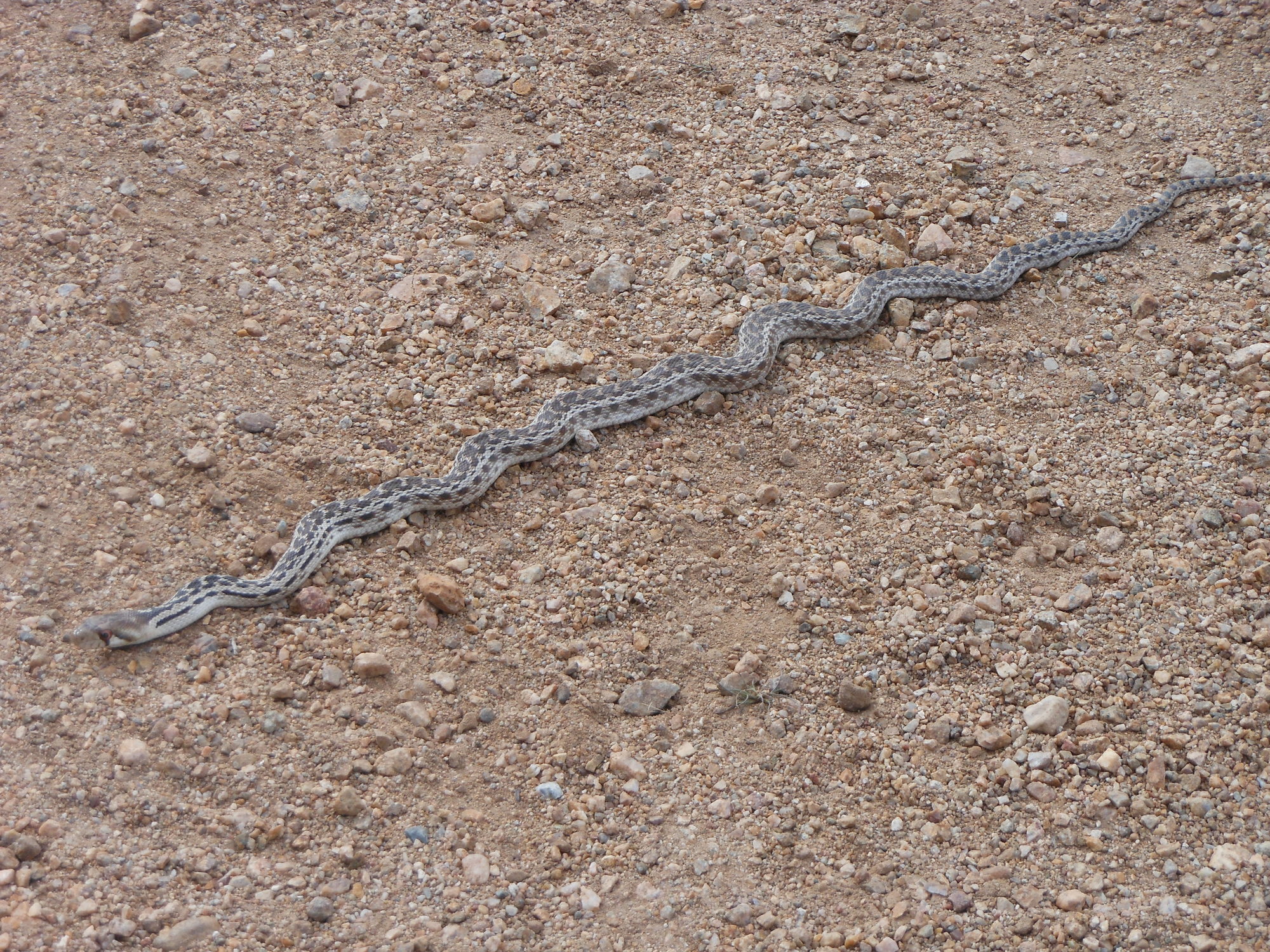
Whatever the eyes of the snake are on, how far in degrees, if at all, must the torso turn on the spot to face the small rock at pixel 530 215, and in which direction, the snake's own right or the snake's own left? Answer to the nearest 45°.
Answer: approximately 90° to the snake's own right

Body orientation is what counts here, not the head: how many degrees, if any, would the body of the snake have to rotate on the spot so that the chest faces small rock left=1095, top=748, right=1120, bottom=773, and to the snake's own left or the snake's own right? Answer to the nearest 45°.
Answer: approximately 90° to the snake's own left

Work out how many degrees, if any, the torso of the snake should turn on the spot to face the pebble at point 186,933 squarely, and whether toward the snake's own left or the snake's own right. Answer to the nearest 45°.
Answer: approximately 45° to the snake's own left

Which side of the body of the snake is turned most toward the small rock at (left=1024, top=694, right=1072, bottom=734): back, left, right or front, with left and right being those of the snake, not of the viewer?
left

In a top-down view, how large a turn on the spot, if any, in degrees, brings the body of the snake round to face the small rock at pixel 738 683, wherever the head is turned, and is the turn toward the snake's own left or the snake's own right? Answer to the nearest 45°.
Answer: approximately 90° to the snake's own left

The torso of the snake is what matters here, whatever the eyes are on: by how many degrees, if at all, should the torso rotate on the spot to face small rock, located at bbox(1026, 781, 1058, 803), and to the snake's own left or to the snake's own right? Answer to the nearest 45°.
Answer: approximately 90° to the snake's own left

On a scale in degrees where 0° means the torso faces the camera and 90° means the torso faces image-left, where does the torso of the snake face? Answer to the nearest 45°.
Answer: approximately 45°

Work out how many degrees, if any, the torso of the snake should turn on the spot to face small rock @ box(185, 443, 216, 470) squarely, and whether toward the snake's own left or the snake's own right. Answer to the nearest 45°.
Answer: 0° — it already faces it

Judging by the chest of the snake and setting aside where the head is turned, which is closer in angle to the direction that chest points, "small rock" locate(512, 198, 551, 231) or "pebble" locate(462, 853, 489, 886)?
the pebble

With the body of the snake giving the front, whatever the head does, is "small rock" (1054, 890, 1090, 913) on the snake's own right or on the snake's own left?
on the snake's own left

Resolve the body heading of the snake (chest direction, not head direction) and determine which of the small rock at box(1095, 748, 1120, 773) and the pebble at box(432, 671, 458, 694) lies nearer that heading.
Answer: the pebble

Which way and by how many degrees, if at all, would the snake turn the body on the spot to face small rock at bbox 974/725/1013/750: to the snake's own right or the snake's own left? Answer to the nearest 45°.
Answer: approximately 90° to the snake's own left

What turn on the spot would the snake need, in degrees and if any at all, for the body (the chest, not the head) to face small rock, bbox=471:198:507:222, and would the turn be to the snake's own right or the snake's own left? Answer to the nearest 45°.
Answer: approximately 90° to the snake's own right
